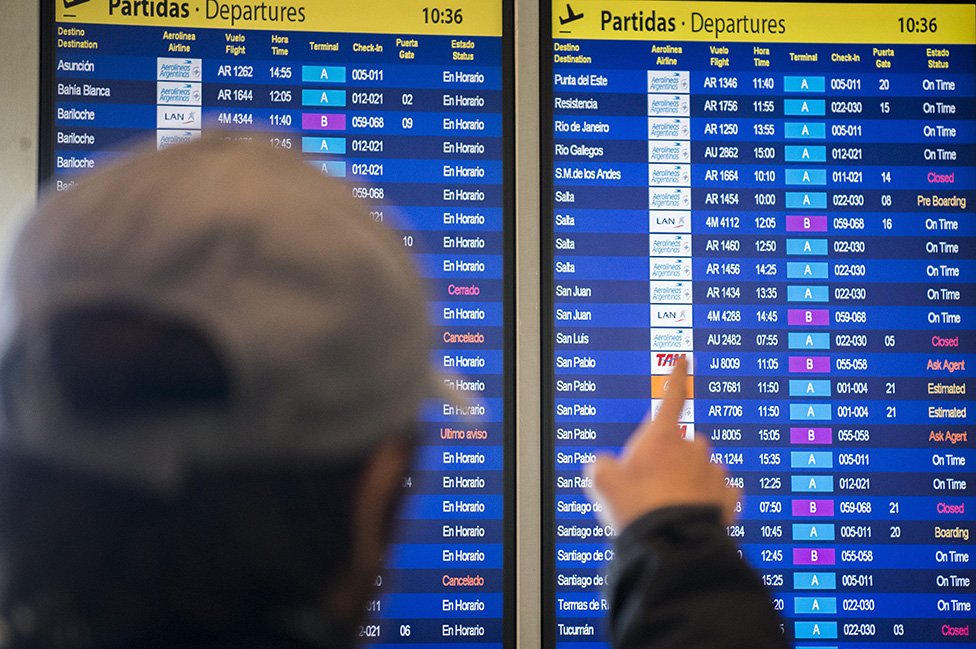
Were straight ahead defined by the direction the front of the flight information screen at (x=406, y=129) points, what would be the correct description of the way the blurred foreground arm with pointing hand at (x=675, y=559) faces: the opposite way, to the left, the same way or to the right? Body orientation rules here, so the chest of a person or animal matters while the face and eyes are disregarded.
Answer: the opposite way

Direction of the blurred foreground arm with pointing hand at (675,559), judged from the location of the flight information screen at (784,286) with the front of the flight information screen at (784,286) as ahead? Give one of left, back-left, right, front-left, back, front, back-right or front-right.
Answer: front

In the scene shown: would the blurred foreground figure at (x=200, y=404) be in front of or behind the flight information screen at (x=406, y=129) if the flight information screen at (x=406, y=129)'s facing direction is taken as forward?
in front

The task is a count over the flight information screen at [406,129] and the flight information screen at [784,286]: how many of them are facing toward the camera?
2

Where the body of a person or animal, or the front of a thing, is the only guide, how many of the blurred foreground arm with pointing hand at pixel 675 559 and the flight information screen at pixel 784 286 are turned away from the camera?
1

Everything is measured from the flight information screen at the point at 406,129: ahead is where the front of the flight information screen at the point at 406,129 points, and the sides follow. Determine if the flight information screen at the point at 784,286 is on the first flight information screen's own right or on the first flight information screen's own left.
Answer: on the first flight information screen's own left

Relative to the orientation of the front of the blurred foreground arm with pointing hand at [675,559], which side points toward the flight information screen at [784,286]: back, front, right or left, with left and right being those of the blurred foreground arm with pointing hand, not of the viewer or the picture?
front

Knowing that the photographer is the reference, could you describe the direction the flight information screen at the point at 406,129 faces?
facing the viewer

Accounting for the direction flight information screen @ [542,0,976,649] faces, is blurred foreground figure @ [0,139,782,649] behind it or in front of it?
in front

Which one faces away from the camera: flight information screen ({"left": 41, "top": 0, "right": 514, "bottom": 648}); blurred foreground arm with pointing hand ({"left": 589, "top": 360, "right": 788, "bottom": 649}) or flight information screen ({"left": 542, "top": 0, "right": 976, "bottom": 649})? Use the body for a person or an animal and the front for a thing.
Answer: the blurred foreground arm with pointing hand

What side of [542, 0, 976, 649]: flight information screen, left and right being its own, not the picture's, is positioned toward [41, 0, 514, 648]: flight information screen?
right

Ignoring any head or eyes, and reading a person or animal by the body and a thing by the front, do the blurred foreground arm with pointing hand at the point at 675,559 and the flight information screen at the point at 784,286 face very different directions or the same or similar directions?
very different directions
